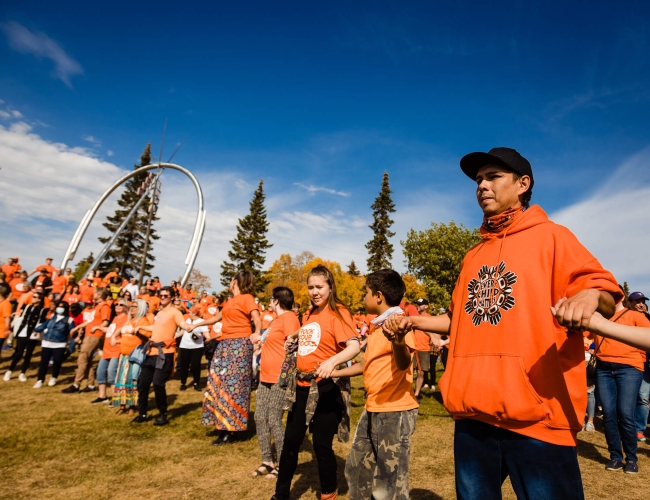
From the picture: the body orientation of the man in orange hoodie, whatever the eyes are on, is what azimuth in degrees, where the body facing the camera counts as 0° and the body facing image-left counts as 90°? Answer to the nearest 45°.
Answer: approximately 45°

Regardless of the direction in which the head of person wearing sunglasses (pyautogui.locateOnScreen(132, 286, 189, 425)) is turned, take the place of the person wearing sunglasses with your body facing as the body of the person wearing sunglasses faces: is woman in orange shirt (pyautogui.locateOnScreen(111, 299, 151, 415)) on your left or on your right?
on your right

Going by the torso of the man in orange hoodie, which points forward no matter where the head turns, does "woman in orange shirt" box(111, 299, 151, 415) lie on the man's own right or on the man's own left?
on the man's own right

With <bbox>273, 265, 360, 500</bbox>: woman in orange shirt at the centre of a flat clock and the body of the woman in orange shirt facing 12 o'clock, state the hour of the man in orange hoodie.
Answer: The man in orange hoodie is roughly at 10 o'clock from the woman in orange shirt.

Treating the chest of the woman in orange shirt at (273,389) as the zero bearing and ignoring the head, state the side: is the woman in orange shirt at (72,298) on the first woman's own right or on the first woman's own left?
on the first woman's own right

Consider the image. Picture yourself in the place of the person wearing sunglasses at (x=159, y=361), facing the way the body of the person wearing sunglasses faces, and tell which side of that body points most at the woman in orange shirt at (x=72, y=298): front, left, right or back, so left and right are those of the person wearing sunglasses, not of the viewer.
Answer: right
